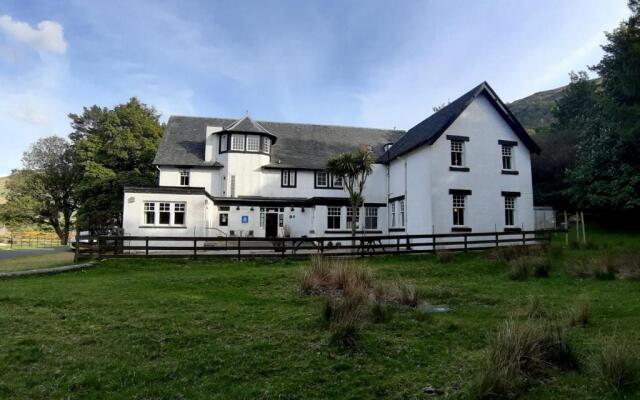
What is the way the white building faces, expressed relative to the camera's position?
facing the viewer

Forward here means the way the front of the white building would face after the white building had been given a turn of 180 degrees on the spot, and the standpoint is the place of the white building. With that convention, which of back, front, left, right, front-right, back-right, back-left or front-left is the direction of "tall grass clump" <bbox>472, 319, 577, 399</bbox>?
back

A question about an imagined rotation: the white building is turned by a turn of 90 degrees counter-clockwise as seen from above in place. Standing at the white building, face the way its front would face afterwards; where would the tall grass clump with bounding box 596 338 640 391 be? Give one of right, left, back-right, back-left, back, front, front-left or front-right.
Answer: right

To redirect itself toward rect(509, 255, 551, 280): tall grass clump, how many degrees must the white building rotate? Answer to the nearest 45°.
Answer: approximately 45° to its left

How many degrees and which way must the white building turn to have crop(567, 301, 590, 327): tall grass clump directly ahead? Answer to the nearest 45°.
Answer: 0° — it already faces it

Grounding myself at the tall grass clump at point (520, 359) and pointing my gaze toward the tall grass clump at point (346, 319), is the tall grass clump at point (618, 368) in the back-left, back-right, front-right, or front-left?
back-right

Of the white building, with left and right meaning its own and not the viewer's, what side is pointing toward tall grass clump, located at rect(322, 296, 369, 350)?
front
